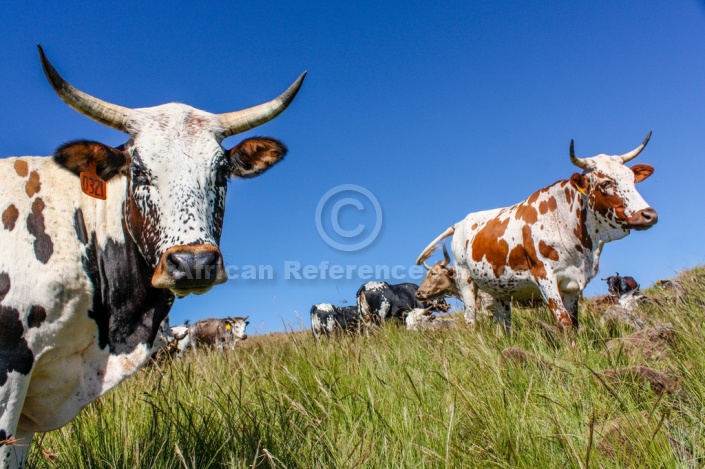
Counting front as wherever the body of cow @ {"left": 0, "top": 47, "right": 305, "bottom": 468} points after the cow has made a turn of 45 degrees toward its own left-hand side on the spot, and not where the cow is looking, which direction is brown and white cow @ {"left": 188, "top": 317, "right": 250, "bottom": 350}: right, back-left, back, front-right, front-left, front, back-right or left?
left

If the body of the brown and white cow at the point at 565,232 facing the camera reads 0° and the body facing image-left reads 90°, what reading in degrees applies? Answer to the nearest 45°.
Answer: approximately 315°

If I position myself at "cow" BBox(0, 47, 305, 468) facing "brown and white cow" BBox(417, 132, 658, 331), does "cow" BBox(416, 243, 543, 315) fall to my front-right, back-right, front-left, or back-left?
front-left

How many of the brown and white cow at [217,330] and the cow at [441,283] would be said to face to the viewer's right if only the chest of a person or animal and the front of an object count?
1

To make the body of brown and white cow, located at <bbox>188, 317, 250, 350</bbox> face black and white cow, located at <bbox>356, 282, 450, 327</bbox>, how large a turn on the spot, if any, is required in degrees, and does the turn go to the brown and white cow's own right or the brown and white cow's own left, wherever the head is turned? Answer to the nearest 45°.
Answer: approximately 45° to the brown and white cow's own right

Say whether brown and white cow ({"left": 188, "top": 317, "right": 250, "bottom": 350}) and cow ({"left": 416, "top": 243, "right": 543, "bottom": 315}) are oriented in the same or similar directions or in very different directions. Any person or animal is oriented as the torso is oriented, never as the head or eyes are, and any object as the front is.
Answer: very different directions

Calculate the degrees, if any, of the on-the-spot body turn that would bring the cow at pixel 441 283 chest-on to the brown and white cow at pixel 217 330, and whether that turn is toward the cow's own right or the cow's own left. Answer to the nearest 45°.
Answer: approximately 45° to the cow's own right

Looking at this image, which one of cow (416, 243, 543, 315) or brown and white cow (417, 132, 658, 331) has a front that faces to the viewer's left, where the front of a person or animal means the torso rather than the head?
the cow

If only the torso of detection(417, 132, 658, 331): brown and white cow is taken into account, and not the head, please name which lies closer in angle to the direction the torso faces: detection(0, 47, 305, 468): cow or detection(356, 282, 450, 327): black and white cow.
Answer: the cow

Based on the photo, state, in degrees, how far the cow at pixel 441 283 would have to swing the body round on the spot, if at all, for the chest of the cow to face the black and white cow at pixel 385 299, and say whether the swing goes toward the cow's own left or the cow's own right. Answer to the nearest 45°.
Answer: approximately 45° to the cow's own right

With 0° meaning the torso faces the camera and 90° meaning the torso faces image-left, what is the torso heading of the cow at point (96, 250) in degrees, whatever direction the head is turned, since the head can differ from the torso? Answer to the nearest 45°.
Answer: approximately 315°

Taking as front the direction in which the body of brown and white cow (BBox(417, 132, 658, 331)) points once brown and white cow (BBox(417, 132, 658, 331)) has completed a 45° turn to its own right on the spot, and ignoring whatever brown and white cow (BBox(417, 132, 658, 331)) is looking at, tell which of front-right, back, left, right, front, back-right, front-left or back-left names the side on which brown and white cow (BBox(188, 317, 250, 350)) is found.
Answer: back-right

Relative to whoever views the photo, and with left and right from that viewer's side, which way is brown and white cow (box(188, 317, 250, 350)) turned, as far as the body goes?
facing to the right of the viewer

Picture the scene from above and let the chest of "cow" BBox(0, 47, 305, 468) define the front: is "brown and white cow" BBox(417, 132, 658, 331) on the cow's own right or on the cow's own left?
on the cow's own left

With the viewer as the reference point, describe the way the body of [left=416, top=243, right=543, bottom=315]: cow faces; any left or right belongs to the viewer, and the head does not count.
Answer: facing to the left of the viewer

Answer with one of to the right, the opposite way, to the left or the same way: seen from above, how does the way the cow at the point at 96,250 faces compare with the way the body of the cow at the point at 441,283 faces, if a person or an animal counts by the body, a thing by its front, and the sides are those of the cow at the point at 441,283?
the opposite way
